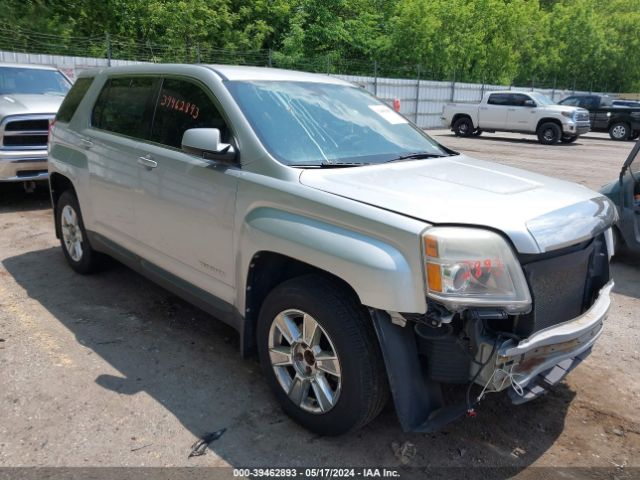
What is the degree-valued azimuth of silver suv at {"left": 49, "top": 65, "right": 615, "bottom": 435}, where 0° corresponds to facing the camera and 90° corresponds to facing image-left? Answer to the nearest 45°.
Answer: approximately 315°

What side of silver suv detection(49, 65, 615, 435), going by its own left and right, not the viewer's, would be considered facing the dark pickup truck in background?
left

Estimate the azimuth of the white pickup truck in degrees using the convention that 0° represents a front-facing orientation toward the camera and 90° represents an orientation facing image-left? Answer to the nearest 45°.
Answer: approximately 315°

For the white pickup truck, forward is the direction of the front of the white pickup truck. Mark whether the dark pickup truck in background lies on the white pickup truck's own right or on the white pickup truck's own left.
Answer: on the white pickup truck's own left

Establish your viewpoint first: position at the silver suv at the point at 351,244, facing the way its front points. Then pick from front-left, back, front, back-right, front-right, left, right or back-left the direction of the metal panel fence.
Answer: back-left

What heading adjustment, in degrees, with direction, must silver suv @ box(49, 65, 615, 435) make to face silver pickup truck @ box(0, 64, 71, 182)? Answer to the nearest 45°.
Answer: approximately 180°
